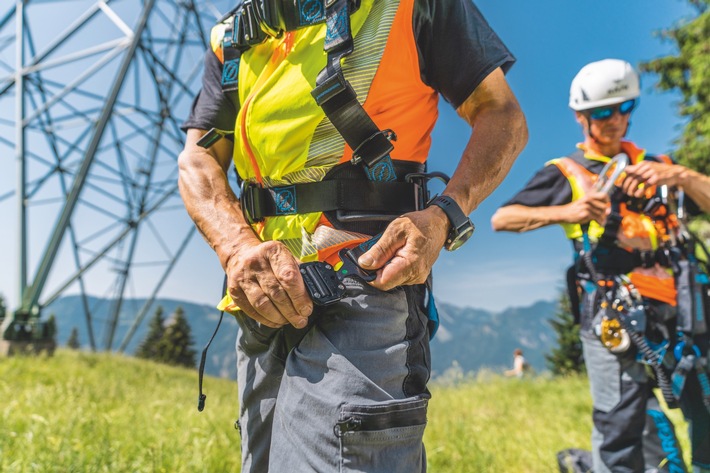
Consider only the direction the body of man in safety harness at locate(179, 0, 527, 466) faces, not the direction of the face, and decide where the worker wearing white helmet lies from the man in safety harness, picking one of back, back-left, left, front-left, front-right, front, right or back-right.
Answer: back

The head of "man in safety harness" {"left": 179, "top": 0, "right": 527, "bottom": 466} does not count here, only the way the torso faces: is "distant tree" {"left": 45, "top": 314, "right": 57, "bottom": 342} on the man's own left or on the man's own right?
on the man's own right

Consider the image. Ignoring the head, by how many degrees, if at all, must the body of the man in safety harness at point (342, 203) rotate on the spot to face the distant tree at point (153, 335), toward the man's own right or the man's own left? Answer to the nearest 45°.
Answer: approximately 135° to the man's own right

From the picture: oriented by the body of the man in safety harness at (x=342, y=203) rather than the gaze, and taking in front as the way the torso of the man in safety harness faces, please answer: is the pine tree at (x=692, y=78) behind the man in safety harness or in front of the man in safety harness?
behind

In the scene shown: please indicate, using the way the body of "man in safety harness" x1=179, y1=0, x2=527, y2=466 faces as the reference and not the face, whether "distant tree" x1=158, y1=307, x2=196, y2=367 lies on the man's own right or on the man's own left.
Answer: on the man's own right

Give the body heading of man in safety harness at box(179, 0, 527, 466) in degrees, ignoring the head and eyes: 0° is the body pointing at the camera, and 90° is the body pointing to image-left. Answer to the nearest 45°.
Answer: approximately 45°
